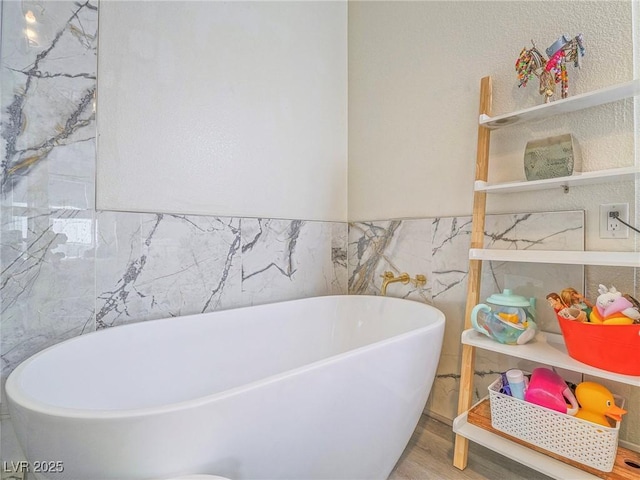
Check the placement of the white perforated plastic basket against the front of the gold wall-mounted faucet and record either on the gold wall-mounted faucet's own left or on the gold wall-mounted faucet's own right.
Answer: on the gold wall-mounted faucet's own left

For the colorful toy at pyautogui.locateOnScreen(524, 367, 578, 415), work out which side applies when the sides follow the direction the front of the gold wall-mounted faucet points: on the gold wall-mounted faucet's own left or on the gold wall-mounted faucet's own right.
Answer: on the gold wall-mounted faucet's own left

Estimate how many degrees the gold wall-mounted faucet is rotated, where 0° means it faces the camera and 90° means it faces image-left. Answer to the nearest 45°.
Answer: approximately 45°

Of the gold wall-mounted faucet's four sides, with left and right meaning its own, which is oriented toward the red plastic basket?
left

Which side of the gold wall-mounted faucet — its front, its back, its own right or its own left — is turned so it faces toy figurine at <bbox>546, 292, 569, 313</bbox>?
left

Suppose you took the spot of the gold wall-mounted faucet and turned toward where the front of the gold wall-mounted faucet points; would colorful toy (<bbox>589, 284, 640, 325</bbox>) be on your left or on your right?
on your left

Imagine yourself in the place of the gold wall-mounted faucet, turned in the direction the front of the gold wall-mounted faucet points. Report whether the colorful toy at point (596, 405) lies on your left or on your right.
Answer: on your left

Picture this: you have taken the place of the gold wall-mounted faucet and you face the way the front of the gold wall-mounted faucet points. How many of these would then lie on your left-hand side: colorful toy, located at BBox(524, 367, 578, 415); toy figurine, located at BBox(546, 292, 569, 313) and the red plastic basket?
3
